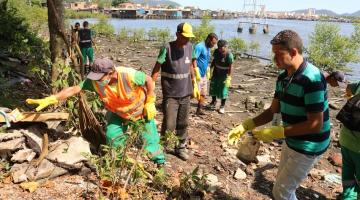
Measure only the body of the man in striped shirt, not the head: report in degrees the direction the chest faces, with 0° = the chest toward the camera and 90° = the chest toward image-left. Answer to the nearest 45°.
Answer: approximately 90°

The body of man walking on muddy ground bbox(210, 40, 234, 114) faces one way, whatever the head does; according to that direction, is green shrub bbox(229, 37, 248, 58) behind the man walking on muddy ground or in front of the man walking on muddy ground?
behind

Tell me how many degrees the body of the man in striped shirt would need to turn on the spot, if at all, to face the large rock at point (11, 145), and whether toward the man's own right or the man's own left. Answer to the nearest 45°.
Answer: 0° — they already face it

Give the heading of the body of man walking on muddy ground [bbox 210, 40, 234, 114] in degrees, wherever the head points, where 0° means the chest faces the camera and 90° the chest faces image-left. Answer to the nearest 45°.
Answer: approximately 0°

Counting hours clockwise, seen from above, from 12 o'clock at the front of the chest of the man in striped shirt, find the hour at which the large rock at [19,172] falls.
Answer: The large rock is roughly at 12 o'clock from the man in striped shirt.

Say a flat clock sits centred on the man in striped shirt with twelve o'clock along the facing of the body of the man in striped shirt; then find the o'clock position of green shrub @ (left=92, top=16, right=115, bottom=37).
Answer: The green shrub is roughly at 2 o'clock from the man in striped shirt.

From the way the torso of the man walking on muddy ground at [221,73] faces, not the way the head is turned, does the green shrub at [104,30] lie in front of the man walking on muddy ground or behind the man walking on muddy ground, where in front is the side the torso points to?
behind

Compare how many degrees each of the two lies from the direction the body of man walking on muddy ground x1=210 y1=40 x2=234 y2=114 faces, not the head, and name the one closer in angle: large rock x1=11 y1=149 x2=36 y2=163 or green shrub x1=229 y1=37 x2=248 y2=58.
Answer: the large rock

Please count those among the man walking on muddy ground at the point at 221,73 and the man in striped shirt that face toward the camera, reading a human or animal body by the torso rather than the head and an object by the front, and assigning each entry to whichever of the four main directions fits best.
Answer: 1

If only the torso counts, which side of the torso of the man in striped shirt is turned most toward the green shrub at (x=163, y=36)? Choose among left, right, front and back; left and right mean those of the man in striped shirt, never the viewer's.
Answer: right

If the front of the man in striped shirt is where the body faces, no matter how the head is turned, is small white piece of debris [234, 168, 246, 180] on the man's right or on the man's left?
on the man's right

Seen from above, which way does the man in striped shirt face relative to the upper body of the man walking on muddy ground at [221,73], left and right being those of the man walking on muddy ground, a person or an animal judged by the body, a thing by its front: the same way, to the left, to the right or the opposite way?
to the right
